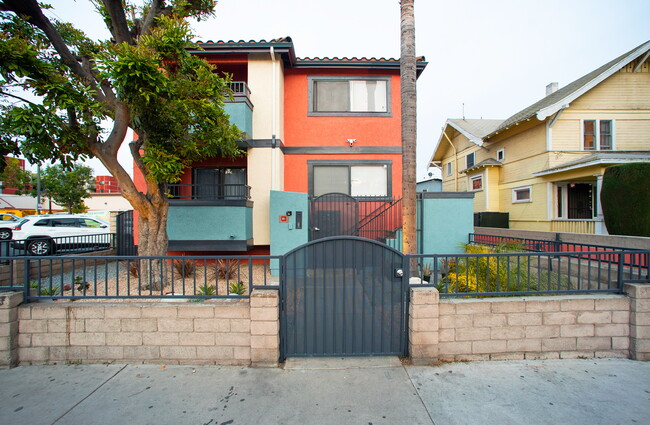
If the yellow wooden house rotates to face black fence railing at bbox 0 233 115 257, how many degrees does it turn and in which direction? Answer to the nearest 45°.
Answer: approximately 90° to its right

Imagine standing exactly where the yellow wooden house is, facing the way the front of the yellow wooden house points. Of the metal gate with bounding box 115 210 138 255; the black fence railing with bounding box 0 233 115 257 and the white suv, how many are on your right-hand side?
3

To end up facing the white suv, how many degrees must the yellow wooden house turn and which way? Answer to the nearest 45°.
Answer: approximately 90° to its right

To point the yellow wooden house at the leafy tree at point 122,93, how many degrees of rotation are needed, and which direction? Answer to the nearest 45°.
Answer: approximately 90° to its right

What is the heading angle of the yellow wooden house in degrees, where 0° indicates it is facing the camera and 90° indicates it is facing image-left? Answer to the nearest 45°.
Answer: approximately 315°
